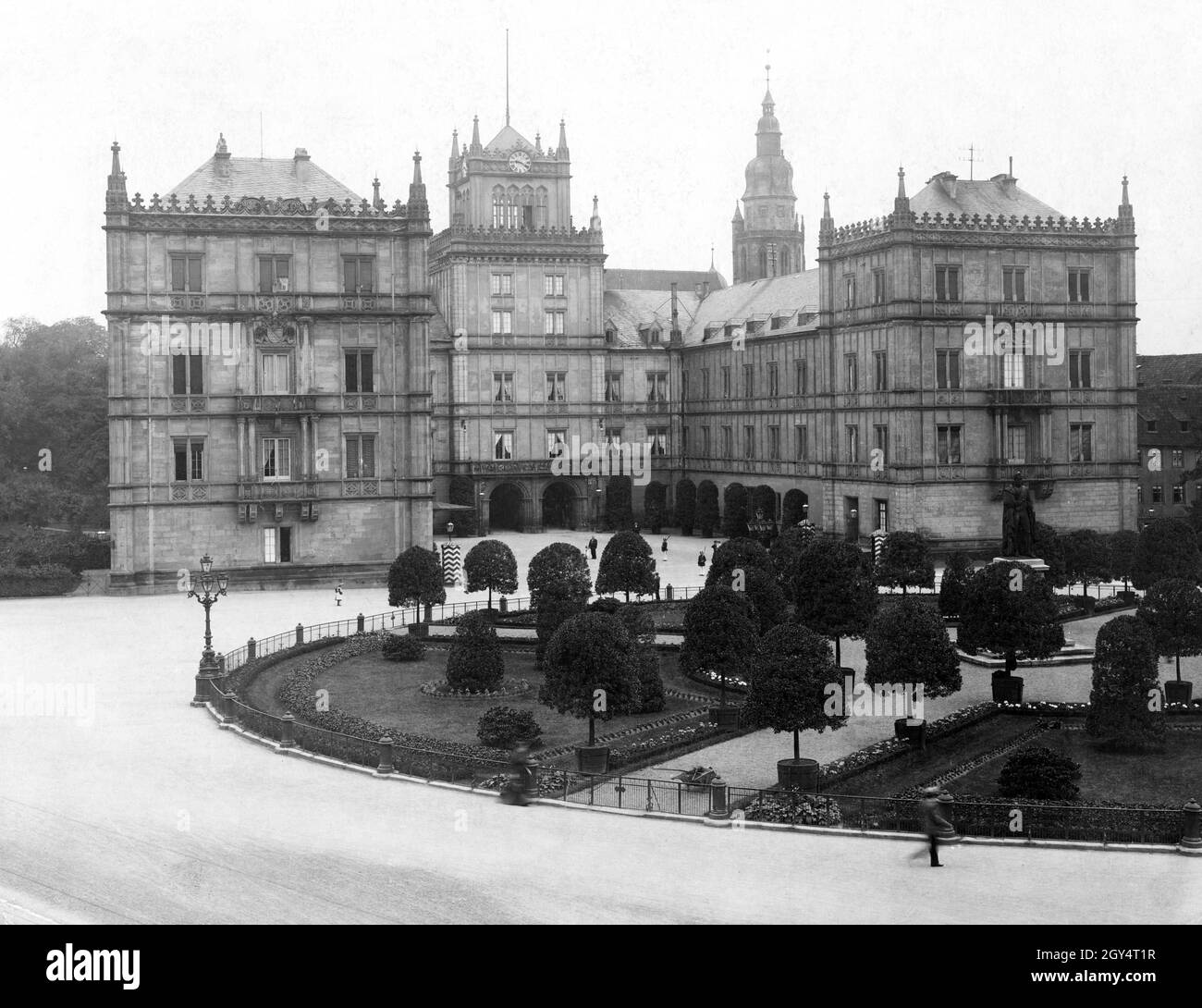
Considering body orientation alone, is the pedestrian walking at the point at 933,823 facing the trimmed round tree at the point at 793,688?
no

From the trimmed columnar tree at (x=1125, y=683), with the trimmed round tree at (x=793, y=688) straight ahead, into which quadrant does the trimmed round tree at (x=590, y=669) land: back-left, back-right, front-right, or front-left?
front-right

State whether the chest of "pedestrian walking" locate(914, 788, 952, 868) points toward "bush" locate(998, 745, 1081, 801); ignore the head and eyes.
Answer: no
